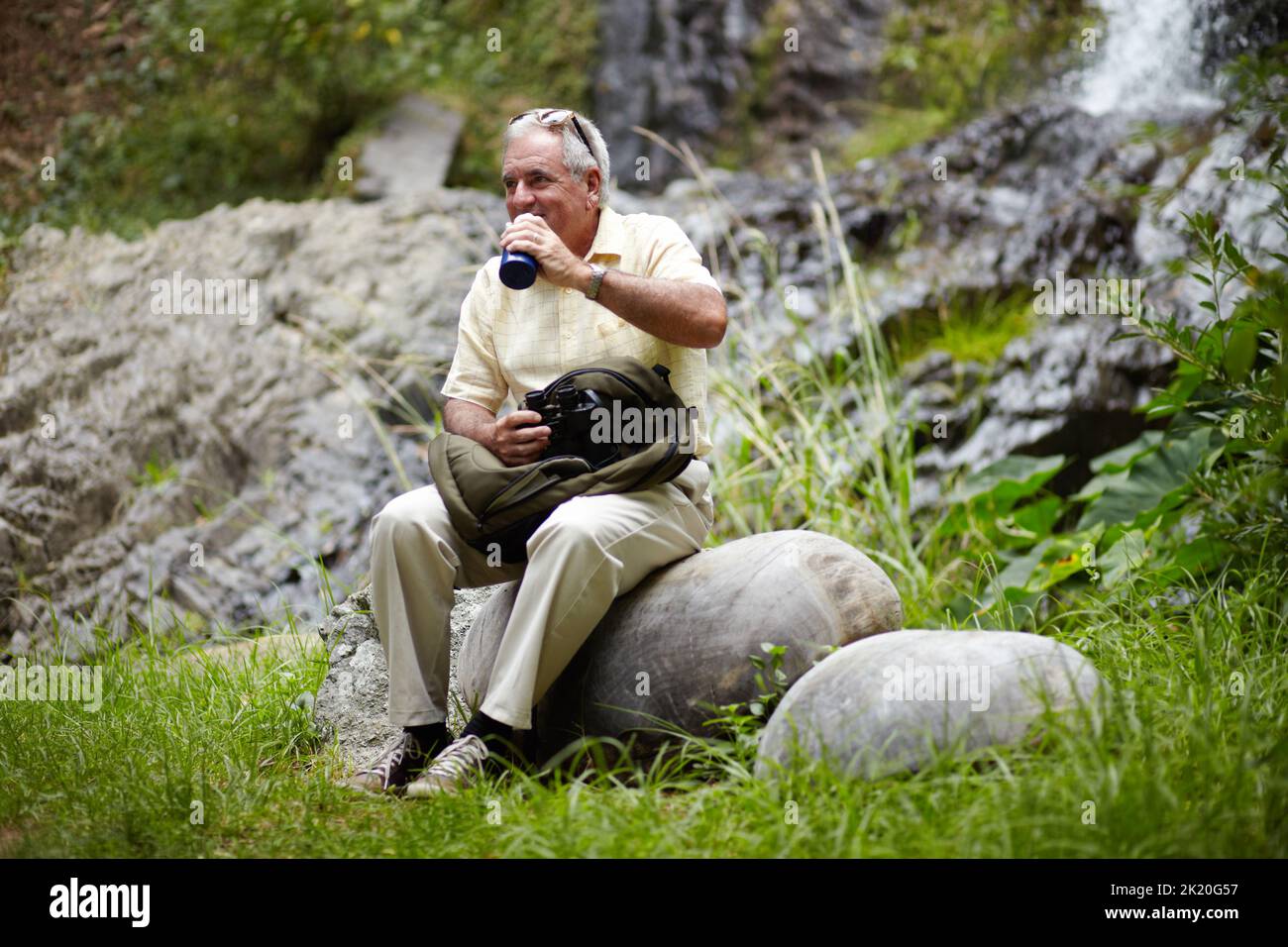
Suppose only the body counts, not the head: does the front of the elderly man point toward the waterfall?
no

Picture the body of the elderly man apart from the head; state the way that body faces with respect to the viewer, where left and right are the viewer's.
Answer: facing the viewer and to the left of the viewer

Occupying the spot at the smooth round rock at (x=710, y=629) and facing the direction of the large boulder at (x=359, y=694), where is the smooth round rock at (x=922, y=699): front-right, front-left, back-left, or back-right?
back-left

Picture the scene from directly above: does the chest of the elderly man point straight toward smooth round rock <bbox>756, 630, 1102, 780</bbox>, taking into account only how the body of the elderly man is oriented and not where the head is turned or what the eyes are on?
no

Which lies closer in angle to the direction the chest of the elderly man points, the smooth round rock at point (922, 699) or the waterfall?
the smooth round rock

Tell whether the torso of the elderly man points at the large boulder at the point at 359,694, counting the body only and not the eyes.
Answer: no
